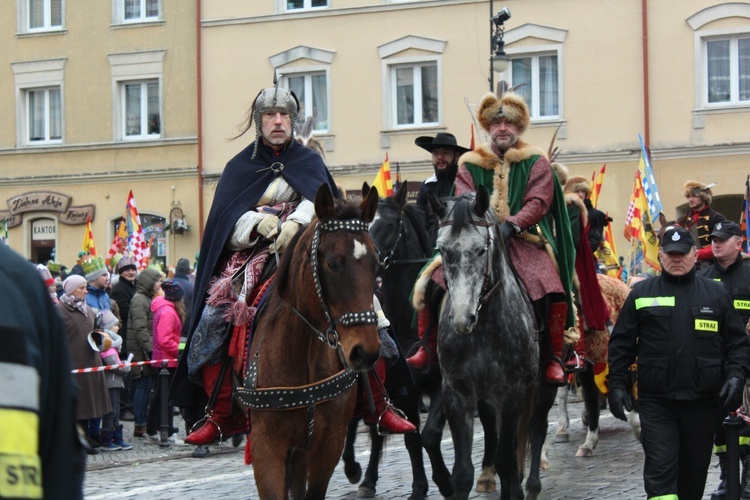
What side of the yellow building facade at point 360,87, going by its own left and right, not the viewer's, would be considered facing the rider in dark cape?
front

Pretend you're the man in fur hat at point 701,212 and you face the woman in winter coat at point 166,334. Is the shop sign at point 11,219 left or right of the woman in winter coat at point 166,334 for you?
right

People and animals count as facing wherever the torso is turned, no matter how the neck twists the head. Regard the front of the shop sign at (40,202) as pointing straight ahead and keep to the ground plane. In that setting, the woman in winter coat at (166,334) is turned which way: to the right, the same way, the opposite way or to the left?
to the left

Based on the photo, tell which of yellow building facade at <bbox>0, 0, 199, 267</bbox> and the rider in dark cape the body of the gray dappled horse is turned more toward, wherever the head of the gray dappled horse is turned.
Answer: the rider in dark cape

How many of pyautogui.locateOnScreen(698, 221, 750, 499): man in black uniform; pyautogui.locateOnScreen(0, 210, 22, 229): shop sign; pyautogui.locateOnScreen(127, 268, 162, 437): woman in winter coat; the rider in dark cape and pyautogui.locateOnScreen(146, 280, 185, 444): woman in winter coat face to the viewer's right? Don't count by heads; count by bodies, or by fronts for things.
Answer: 2

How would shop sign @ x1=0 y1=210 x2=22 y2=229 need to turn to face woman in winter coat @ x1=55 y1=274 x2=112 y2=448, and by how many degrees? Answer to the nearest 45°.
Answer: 0° — it already faces them

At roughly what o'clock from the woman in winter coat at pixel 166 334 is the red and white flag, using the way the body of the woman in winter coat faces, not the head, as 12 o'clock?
The red and white flag is roughly at 9 o'clock from the woman in winter coat.

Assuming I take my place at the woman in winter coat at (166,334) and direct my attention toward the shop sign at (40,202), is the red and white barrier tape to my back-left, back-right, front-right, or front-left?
back-left

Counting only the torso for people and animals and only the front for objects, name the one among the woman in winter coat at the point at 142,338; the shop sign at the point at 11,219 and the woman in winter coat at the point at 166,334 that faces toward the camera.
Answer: the shop sign

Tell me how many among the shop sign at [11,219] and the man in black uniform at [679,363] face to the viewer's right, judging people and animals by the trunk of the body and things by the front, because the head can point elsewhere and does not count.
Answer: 0
